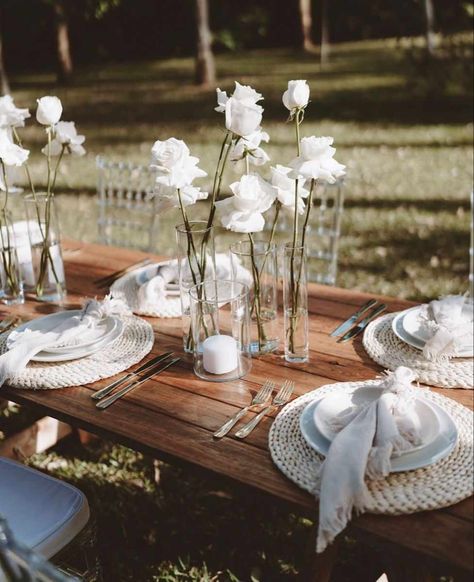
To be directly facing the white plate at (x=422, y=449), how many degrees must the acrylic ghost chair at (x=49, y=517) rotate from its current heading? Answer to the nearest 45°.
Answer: approximately 90° to its right

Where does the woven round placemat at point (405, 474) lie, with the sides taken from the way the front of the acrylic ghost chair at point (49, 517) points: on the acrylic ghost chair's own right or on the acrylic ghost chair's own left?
on the acrylic ghost chair's own right

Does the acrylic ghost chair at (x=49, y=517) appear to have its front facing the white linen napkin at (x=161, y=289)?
yes

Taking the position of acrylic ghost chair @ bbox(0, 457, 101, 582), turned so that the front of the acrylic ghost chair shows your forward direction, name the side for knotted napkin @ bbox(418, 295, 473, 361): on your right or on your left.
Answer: on your right

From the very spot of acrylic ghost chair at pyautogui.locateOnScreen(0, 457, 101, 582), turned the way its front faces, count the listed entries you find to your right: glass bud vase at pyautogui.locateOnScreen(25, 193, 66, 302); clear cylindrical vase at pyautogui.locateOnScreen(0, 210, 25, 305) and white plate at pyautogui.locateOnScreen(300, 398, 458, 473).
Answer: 1

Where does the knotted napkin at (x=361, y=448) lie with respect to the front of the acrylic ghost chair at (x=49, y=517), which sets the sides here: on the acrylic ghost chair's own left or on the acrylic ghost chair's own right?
on the acrylic ghost chair's own right

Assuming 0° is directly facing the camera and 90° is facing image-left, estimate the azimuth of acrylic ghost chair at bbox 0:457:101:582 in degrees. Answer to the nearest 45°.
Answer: approximately 225°
